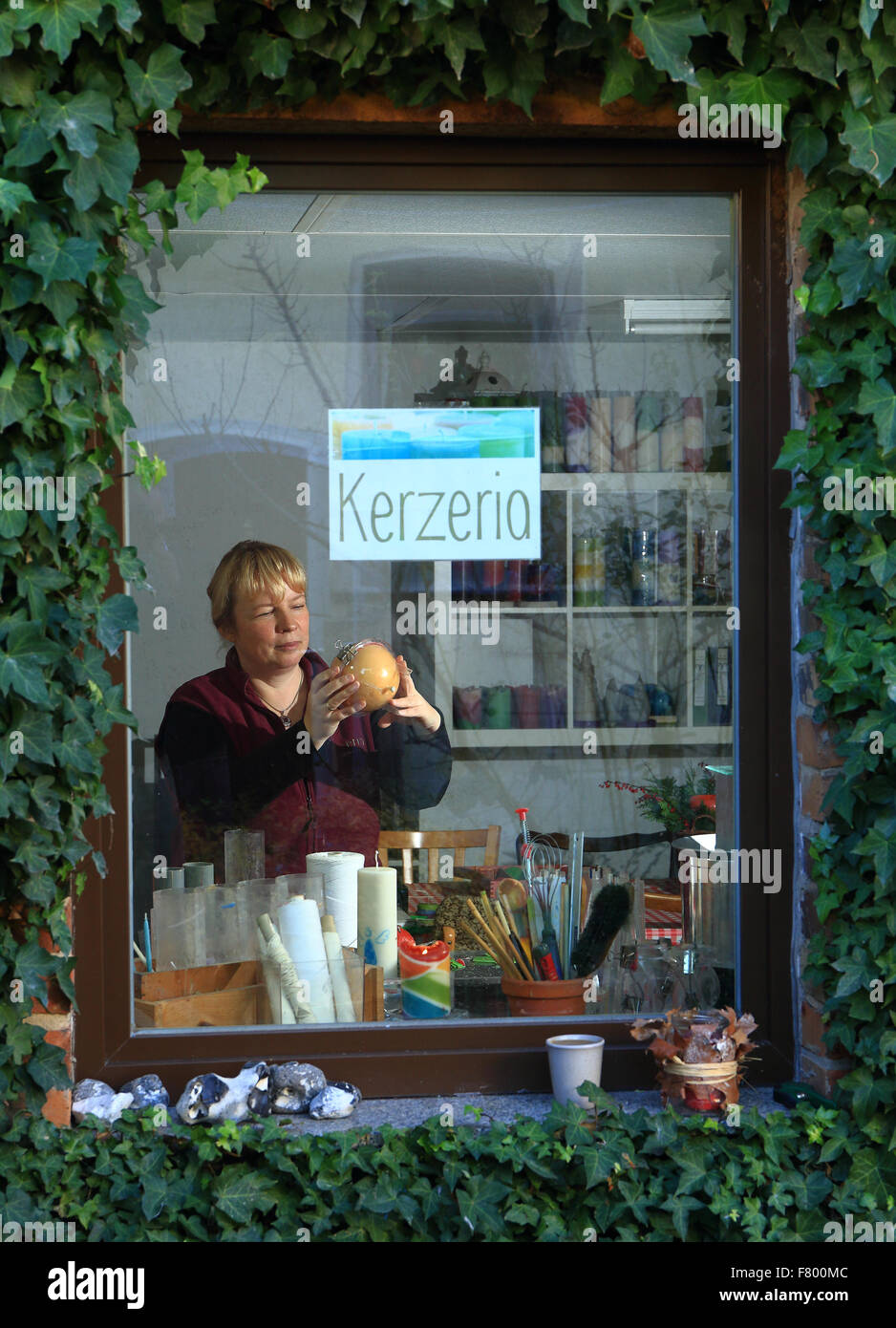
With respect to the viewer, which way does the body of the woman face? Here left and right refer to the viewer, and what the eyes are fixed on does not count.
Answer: facing the viewer and to the right of the viewer

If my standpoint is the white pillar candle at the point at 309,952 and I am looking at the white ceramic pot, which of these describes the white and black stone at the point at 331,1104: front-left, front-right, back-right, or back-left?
front-right

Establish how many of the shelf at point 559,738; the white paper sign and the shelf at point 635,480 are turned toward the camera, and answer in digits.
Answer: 3

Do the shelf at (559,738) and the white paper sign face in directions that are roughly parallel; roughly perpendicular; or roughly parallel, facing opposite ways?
roughly parallel

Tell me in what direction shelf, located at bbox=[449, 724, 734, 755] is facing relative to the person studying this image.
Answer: facing the viewer

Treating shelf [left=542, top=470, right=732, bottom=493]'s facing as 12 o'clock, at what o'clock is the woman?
The woman is roughly at 1 o'clock from the shelf.

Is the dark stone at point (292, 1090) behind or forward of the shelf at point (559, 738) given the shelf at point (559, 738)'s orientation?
forward

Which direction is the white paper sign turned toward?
toward the camera

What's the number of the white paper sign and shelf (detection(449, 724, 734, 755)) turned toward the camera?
2

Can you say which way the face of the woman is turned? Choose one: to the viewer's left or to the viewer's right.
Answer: to the viewer's right

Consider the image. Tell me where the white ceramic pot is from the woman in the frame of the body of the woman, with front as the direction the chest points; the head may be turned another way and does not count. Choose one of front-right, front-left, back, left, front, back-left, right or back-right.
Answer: front
